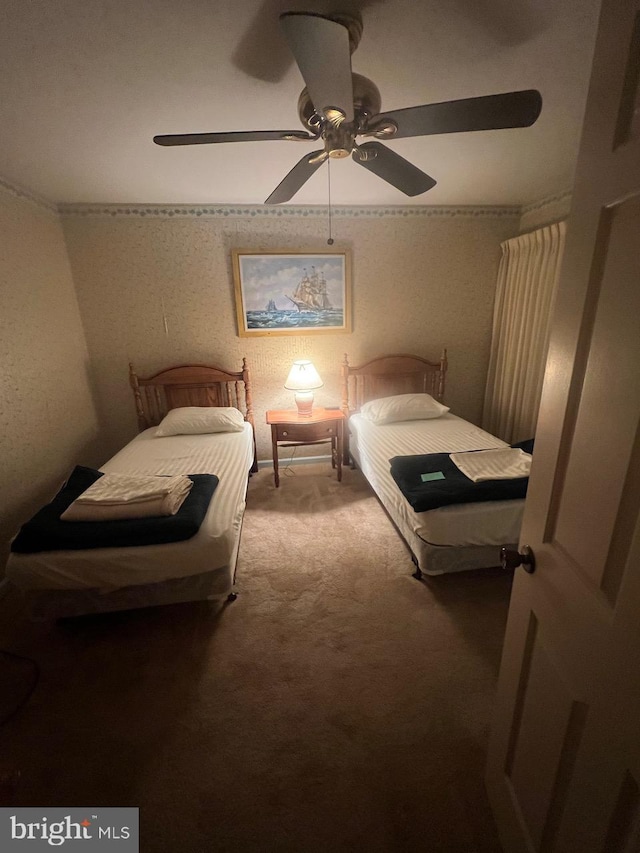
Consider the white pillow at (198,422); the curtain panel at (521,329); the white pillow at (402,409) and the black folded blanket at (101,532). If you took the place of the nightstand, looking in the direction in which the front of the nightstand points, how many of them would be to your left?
2

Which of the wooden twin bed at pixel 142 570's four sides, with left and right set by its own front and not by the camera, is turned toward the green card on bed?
left

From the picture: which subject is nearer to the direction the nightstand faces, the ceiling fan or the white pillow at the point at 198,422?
the ceiling fan

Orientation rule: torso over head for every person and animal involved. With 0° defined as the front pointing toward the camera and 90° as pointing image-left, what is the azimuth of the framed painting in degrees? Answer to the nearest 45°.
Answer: approximately 0°

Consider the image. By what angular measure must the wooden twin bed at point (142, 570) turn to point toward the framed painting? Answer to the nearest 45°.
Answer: approximately 135° to its left

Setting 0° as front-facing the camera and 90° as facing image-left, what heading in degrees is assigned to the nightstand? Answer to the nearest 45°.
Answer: approximately 0°

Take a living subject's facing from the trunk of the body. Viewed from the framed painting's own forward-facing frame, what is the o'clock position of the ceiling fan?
The ceiling fan is roughly at 12 o'clock from the framed painting.

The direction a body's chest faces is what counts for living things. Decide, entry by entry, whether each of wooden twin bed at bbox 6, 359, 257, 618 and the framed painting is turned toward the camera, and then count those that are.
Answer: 2

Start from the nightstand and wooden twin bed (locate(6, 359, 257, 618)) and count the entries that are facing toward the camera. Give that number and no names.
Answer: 2

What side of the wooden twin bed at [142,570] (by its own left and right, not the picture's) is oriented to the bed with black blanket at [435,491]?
left

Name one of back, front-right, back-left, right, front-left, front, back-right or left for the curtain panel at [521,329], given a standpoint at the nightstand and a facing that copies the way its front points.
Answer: left
